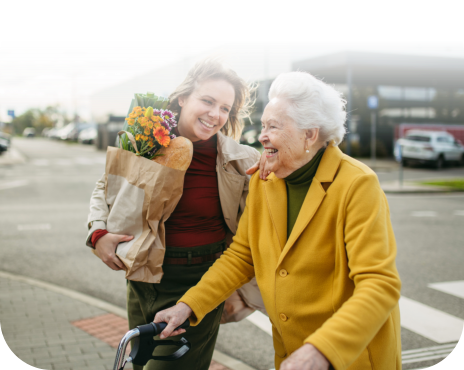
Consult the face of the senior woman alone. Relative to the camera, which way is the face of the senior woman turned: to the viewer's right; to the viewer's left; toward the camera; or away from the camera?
to the viewer's left

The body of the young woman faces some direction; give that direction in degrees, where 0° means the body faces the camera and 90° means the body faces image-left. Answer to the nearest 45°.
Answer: approximately 0°

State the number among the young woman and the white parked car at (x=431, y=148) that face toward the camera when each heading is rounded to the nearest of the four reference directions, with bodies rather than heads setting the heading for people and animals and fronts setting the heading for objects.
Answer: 1

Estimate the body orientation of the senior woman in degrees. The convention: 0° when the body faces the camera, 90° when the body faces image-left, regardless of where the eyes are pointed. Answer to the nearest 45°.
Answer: approximately 45°

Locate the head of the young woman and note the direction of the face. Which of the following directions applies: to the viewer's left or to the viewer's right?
to the viewer's right
